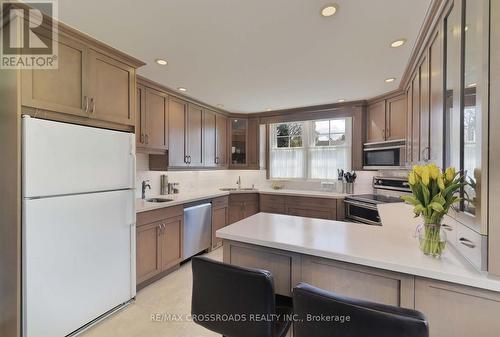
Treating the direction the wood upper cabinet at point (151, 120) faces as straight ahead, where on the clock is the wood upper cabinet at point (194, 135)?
the wood upper cabinet at point (194, 135) is roughly at 9 o'clock from the wood upper cabinet at point (151, 120).

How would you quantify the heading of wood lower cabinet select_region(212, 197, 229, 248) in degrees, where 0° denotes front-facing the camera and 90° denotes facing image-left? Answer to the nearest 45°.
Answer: approximately 315°

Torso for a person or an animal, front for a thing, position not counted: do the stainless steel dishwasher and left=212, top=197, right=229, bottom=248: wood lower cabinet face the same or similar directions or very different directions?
same or similar directions

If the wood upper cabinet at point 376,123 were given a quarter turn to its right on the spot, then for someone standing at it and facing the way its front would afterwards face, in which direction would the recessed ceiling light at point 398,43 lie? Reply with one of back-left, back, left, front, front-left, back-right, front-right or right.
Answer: back-left

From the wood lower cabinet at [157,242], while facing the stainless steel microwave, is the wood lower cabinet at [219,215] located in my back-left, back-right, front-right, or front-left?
front-left

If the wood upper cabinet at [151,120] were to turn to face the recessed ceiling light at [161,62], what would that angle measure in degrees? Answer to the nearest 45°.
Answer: approximately 45° to its right

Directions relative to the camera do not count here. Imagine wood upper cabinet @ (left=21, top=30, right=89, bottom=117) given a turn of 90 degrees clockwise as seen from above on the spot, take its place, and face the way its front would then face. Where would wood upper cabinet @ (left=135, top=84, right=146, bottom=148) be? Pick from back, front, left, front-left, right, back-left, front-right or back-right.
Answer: back

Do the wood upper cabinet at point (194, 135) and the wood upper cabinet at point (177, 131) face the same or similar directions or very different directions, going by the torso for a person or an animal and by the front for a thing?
same or similar directions

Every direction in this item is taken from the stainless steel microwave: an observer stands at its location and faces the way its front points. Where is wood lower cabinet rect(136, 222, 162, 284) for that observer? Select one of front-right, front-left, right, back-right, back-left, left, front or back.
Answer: front

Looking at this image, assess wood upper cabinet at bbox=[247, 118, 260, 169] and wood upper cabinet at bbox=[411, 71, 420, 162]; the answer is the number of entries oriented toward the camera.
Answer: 1

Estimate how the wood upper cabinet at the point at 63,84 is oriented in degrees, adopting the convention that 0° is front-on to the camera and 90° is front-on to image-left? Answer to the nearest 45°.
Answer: approximately 315°

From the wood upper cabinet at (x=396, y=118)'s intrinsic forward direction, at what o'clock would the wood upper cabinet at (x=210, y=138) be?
the wood upper cabinet at (x=210, y=138) is roughly at 1 o'clock from the wood upper cabinet at (x=396, y=118).

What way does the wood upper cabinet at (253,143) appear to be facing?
toward the camera

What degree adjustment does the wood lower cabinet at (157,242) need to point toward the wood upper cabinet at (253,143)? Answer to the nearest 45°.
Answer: approximately 90° to its left

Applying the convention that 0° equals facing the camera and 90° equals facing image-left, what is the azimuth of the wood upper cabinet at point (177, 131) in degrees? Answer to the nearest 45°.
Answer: approximately 315°

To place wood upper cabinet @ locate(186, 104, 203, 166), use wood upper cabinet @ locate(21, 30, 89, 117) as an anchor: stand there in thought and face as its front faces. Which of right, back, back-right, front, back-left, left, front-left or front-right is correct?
left

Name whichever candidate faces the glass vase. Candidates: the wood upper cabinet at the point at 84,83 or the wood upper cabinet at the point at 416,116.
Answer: the wood upper cabinet at the point at 84,83

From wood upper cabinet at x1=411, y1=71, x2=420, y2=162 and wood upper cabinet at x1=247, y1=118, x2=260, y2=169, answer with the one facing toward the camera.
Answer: wood upper cabinet at x1=247, y1=118, x2=260, y2=169

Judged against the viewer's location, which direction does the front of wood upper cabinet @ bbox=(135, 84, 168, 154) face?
facing the viewer and to the right of the viewer

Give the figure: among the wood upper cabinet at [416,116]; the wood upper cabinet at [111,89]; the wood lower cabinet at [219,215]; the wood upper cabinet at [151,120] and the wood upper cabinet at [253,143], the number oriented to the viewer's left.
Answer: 1

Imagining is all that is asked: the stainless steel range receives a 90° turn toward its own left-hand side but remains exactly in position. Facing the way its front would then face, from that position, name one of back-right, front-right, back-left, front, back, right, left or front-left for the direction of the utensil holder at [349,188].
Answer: back

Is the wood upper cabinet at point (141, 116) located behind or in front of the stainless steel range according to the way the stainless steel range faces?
in front

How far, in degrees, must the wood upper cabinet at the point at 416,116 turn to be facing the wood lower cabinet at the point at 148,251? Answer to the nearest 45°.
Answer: approximately 45° to its left
